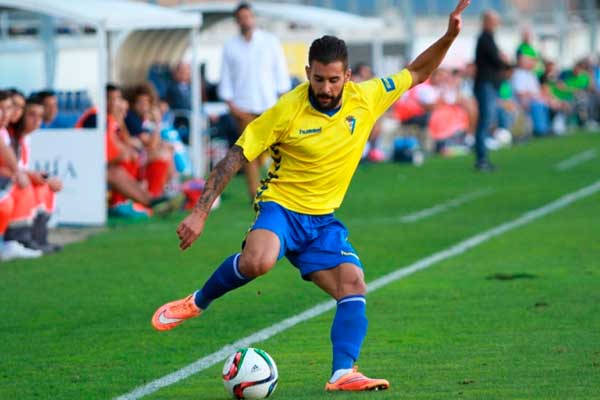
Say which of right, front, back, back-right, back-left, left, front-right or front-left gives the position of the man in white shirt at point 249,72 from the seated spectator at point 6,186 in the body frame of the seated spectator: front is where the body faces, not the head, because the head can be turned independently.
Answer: front-left

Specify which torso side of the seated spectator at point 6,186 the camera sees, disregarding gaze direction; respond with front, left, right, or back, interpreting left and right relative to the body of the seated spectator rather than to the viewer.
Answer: right

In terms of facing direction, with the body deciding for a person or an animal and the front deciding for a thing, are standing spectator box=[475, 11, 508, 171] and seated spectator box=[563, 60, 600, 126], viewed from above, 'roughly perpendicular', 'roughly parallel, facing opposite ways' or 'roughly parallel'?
roughly perpendicular

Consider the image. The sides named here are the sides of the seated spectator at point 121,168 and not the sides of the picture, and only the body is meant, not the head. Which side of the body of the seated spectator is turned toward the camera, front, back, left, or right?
right

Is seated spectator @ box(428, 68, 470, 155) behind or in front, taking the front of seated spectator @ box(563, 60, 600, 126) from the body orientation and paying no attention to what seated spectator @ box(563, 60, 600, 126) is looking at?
in front

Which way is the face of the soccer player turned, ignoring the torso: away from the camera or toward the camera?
toward the camera

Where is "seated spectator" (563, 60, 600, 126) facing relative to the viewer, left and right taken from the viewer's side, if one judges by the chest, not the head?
facing the viewer

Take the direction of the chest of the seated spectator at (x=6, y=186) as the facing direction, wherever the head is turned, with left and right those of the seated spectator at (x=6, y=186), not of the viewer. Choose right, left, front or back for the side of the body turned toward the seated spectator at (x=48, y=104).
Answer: left

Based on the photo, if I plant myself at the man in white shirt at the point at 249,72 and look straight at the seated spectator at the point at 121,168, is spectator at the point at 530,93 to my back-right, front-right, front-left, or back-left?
back-right

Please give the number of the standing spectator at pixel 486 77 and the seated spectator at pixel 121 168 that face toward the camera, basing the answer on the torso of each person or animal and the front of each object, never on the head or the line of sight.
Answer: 0

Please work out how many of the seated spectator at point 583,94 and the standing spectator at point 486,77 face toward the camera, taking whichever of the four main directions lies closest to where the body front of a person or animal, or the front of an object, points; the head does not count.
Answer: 1
